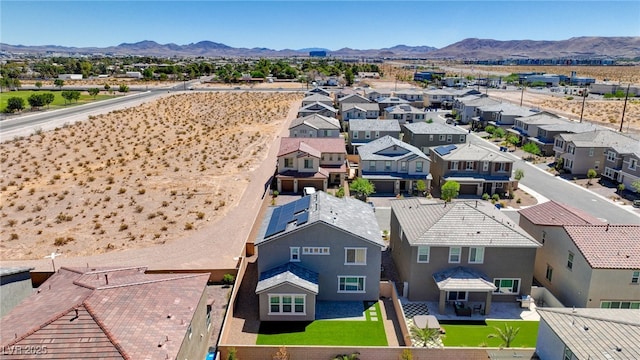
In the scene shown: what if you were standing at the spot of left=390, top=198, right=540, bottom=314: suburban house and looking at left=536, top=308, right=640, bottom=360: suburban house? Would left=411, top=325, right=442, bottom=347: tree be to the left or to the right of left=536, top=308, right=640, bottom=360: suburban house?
right

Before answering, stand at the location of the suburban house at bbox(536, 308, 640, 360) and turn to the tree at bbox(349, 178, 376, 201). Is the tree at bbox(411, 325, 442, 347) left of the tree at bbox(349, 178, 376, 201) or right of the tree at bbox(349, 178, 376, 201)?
left

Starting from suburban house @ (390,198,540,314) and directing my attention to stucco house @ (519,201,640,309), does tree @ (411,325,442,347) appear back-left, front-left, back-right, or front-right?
back-right

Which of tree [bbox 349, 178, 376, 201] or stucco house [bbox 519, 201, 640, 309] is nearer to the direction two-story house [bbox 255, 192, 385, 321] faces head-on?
the tree

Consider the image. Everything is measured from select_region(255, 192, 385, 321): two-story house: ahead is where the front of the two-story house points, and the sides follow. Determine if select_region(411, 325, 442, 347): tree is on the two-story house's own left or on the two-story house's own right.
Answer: on the two-story house's own right

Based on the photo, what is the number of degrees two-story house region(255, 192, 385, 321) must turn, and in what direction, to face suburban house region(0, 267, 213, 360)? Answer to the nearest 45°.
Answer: approximately 135° to its left

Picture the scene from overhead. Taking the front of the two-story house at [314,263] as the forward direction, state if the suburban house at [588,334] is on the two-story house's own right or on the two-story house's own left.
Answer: on the two-story house's own right

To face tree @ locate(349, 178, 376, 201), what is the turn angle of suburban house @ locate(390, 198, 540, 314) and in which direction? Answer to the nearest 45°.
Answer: approximately 45° to its left

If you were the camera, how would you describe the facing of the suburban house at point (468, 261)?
facing away from the viewer

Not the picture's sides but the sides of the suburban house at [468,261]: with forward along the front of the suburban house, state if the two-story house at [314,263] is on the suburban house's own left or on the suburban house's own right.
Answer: on the suburban house's own left

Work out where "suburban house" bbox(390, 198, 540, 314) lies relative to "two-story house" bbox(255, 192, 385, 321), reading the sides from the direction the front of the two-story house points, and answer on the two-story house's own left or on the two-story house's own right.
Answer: on the two-story house's own right

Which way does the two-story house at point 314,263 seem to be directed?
away from the camera
